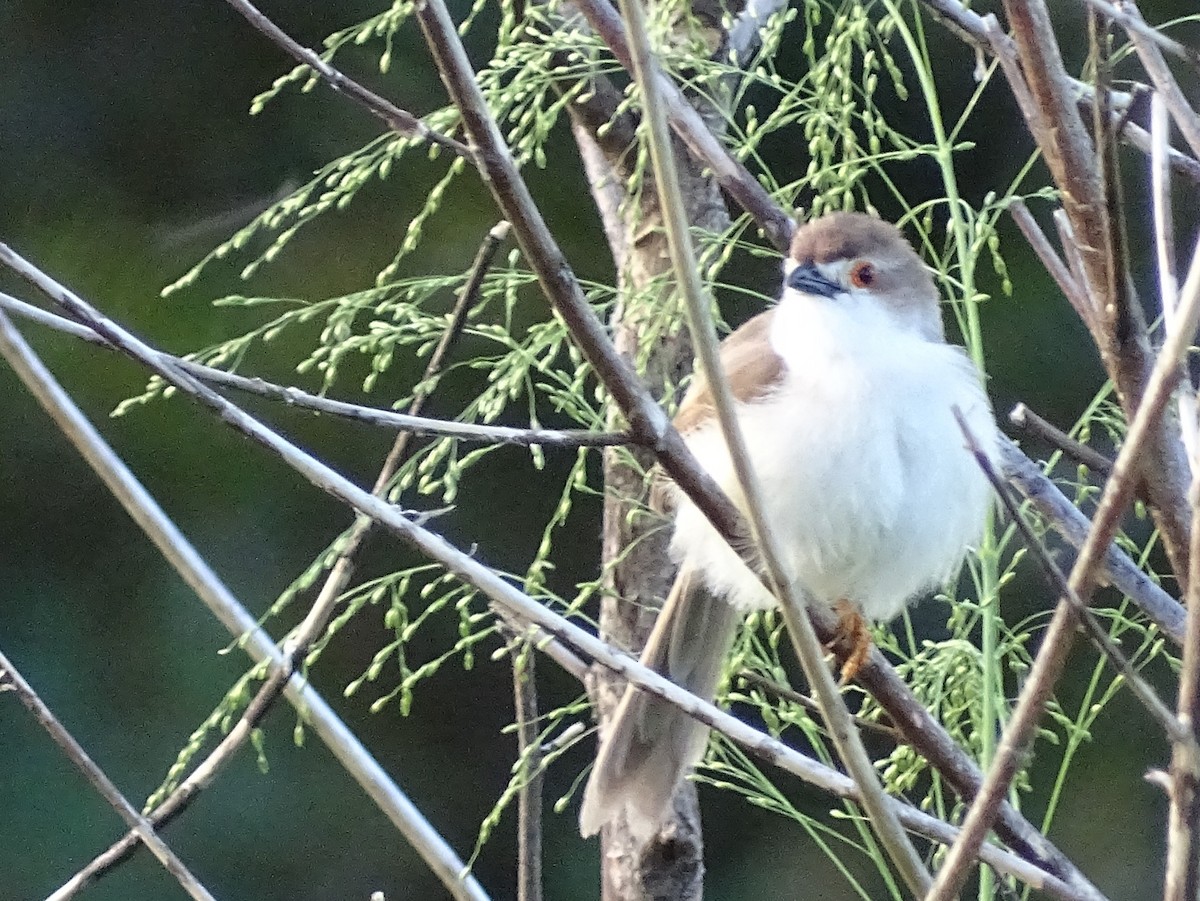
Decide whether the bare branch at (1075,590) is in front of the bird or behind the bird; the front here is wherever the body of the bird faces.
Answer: in front

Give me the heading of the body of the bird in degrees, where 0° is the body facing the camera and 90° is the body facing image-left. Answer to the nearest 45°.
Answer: approximately 315°

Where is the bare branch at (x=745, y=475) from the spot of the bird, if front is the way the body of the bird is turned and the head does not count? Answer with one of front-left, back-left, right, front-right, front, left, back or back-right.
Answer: front-right
